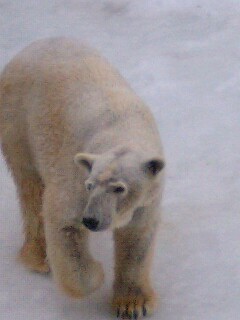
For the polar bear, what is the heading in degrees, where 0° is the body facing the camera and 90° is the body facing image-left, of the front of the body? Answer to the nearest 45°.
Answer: approximately 315°
